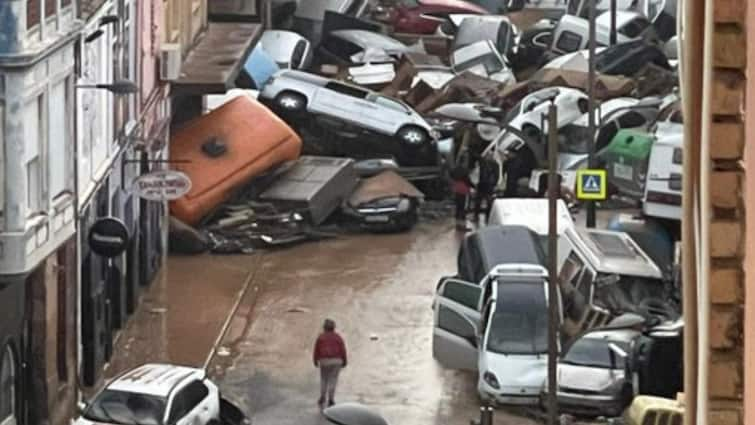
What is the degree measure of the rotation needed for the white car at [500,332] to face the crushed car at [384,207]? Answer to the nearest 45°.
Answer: approximately 180°

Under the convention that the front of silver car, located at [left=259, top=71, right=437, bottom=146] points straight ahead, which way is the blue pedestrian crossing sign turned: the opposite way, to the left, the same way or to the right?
to the right

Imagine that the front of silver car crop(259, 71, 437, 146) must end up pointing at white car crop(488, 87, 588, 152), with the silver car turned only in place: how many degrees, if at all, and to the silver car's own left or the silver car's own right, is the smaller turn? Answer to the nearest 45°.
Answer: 0° — it already faces it

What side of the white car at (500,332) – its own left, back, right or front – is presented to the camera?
front

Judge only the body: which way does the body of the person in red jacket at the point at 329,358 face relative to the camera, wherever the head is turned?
away from the camera

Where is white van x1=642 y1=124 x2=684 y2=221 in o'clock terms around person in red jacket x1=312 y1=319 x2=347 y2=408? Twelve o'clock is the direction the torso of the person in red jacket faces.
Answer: The white van is roughly at 1 o'clock from the person in red jacket.

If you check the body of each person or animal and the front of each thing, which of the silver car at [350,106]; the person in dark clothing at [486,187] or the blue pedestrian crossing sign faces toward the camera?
the blue pedestrian crossing sign

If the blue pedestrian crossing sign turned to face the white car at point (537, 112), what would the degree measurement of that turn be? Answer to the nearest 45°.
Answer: approximately 180°

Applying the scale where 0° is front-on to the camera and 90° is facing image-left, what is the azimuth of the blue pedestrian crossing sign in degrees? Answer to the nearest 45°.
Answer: approximately 0°
